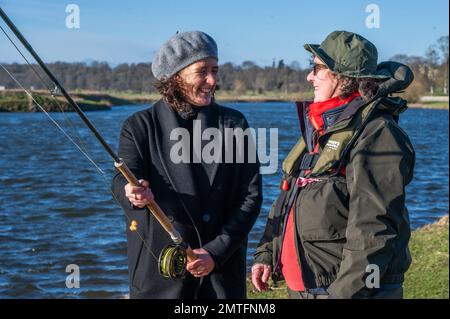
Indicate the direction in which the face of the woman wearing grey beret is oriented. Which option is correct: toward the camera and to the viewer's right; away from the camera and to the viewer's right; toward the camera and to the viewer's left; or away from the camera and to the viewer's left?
toward the camera and to the viewer's right

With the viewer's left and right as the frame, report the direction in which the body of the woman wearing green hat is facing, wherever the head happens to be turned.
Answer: facing the viewer and to the left of the viewer

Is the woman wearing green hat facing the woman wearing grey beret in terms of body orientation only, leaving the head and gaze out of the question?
yes

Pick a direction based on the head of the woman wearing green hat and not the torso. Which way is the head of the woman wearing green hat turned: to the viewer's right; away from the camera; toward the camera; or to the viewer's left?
to the viewer's left

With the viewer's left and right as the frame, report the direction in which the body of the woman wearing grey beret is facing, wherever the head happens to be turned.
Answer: facing the viewer

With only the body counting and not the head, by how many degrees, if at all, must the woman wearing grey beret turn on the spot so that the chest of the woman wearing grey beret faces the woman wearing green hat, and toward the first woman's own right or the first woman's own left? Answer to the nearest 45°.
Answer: approximately 45° to the first woman's own left
